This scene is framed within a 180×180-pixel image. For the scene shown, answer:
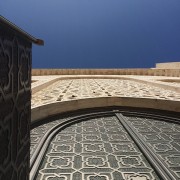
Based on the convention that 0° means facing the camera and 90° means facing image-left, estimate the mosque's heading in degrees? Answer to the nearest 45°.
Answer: approximately 0°
